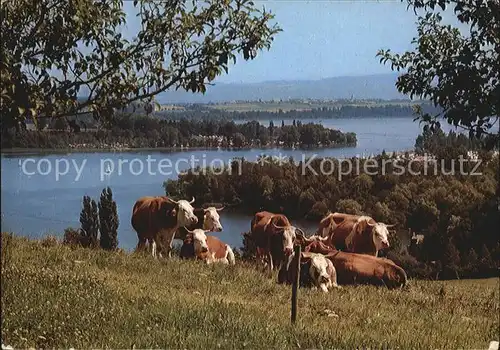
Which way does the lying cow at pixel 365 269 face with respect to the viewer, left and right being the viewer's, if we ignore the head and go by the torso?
facing to the left of the viewer

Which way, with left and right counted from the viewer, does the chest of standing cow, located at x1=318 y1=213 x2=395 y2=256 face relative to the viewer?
facing the viewer and to the right of the viewer

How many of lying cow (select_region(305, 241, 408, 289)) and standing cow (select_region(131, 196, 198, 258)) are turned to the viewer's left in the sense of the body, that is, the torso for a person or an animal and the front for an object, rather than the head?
1

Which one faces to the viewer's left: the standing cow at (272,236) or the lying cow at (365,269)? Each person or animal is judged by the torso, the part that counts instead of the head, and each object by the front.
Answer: the lying cow

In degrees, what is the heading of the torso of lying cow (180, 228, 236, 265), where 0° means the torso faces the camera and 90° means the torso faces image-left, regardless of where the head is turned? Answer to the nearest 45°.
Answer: approximately 45°

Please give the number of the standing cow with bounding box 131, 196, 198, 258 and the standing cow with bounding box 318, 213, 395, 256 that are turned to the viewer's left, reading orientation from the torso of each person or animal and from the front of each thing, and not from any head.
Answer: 0

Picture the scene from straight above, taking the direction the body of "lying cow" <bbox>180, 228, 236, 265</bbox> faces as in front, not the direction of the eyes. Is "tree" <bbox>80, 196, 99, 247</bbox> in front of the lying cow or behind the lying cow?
in front
